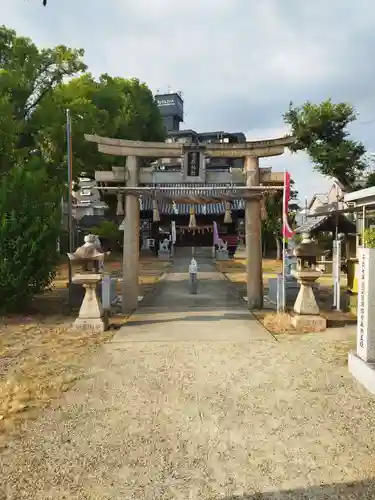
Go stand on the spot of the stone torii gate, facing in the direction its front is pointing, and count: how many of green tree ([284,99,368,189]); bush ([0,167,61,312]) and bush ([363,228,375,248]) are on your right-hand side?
1

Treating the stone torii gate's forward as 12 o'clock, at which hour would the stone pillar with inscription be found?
The stone pillar with inscription is roughly at 11 o'clock from the stone torii gate.

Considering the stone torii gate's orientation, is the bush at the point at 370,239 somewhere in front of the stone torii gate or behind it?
in front

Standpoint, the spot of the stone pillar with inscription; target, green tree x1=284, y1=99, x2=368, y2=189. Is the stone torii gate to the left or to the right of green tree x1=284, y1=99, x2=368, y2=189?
left

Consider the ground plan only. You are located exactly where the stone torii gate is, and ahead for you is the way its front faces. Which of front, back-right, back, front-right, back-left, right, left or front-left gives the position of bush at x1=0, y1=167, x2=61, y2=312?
right

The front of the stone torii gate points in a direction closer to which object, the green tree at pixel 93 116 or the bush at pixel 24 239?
the bush

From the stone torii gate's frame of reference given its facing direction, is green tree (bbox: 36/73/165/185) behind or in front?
behind

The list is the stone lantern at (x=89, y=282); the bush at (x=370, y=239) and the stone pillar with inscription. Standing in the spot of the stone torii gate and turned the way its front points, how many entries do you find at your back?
0

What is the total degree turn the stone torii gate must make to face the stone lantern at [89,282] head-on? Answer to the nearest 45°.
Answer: approximately 45° to its right

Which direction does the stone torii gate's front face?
toward the camera

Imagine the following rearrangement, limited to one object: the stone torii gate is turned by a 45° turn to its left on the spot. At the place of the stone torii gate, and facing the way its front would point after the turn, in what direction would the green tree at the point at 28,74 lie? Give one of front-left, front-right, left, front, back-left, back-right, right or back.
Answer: back

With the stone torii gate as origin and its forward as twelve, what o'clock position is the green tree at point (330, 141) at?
The green tree is roughly at 7 o'clock from the stone torii gate.
